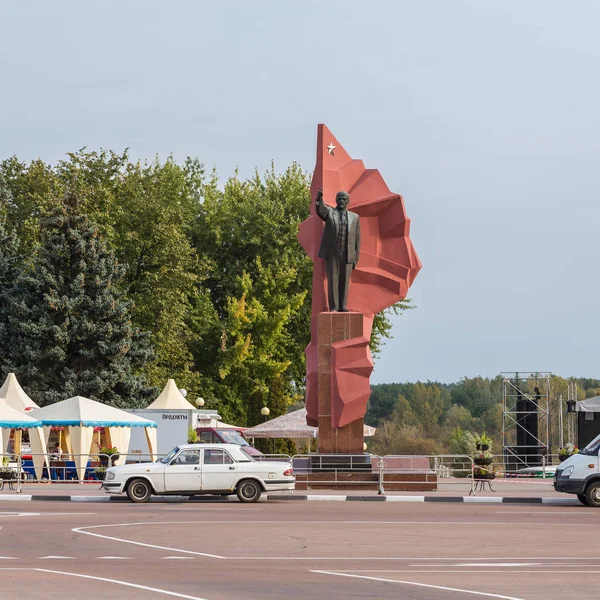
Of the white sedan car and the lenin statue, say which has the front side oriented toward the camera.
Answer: the lenin statue

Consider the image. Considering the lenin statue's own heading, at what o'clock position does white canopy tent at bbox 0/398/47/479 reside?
The white canopy tent is roughly at 4 o'clock from the lenin statue.

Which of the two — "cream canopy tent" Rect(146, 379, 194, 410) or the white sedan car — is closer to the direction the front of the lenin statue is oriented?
the white sedan car

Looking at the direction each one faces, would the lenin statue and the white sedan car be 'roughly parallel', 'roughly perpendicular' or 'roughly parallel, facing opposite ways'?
roughly perpendicular

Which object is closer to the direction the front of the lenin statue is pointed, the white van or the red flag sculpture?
the white van

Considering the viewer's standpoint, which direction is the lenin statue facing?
facing the viewer

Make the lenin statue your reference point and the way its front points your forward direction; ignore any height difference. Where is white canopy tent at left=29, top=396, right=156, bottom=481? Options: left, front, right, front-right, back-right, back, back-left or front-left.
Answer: back-right
